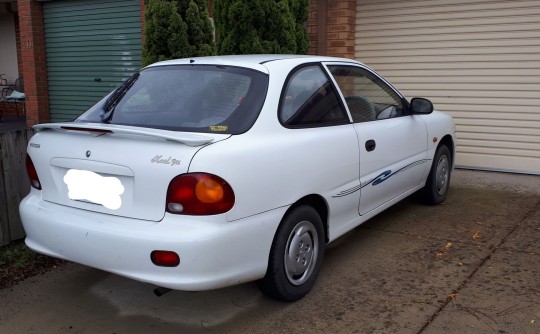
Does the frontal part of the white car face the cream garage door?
yes

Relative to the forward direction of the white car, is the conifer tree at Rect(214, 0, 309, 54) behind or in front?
in front

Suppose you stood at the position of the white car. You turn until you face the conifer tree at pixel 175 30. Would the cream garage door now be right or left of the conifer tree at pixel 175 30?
right

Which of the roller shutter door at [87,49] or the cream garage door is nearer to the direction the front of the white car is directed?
the cream garage door

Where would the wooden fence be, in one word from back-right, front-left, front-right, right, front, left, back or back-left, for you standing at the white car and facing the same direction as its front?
left

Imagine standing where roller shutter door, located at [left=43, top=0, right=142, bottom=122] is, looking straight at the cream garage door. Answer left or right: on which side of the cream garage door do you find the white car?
right

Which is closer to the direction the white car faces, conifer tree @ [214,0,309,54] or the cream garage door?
the cream garage door

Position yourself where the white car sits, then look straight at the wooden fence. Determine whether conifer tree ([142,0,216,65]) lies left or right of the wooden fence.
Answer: right

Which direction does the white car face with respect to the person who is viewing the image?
facing away from the viewer and to the right of the viewer

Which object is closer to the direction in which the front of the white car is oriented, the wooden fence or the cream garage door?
the cream garage door

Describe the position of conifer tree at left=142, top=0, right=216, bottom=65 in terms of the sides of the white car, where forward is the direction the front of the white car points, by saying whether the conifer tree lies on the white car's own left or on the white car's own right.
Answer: on the white car's own left
